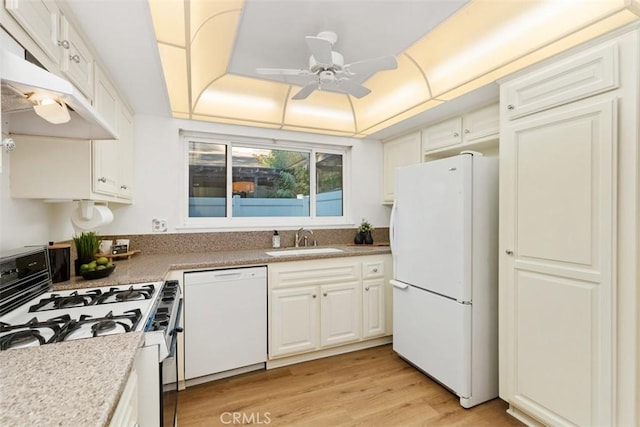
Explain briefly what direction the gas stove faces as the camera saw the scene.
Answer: facing to the right of the viewer

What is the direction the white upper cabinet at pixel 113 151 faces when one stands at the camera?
facing to the right of the viewer

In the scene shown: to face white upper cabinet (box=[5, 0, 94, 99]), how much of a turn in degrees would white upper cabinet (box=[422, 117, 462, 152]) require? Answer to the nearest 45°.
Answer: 0° — it already faces it

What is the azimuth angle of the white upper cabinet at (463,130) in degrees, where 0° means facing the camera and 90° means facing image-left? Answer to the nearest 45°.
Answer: approximately 45°

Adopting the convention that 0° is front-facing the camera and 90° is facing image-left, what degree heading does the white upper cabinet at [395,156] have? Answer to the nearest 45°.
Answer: approximately 45°

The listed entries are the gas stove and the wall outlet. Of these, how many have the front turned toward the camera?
1

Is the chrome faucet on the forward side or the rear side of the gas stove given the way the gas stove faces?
on the forward side
